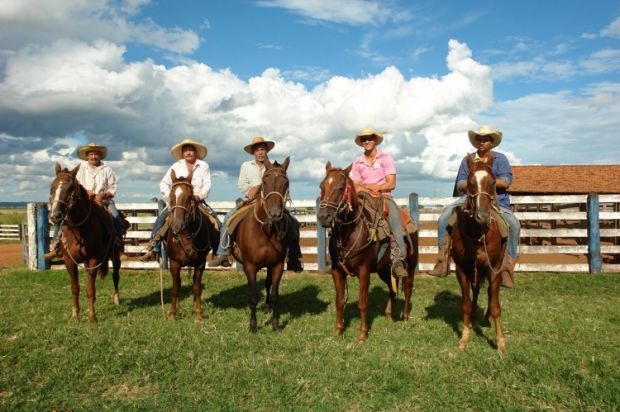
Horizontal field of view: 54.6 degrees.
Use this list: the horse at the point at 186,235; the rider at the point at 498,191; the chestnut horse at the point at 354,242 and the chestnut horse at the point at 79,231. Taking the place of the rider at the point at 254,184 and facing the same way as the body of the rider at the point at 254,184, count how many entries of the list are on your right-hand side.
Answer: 2

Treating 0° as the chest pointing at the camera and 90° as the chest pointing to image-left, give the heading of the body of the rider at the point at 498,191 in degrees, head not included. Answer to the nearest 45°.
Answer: approximately 0°

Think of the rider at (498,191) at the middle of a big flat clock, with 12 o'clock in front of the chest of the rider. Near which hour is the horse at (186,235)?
The horse is roughly at 3 o'clock from the rider.

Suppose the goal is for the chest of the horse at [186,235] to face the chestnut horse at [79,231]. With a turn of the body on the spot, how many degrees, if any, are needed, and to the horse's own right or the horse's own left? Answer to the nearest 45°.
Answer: approximately 90° to the horse's own right

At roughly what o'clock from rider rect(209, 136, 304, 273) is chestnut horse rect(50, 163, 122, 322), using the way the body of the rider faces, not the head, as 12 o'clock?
The chestnut horse is roughly at 3 o'clock from the rider.

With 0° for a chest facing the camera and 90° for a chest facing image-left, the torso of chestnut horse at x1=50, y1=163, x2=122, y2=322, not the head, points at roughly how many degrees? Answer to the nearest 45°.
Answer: approximately 45°

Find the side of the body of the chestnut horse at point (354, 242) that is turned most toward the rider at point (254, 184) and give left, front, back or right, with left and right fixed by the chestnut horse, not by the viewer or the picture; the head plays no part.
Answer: right
